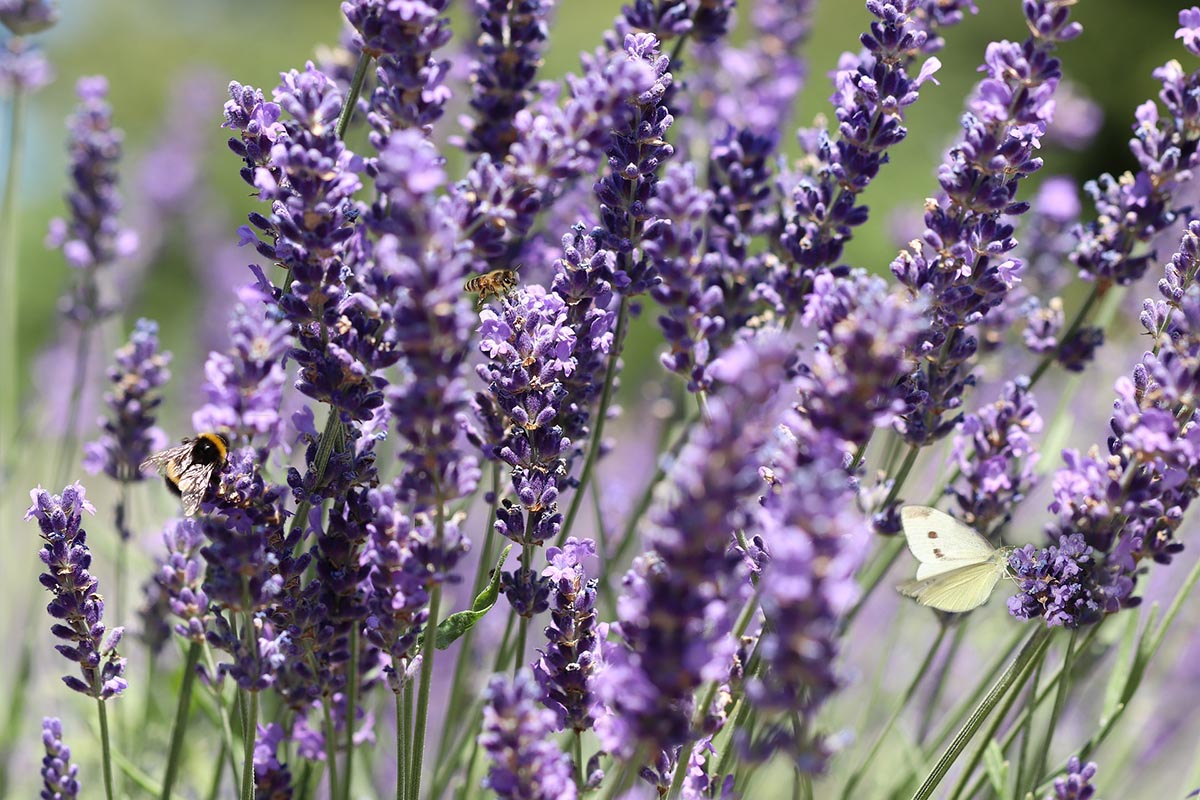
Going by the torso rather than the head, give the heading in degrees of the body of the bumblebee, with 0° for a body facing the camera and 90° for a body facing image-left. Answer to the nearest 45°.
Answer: approximately 225°

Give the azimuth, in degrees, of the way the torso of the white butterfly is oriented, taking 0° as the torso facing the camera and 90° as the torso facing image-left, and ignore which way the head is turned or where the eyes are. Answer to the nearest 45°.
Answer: approximately 270°

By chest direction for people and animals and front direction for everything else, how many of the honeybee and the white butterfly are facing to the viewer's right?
2

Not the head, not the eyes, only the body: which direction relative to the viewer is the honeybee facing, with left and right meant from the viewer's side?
facing to the right of the viewer
